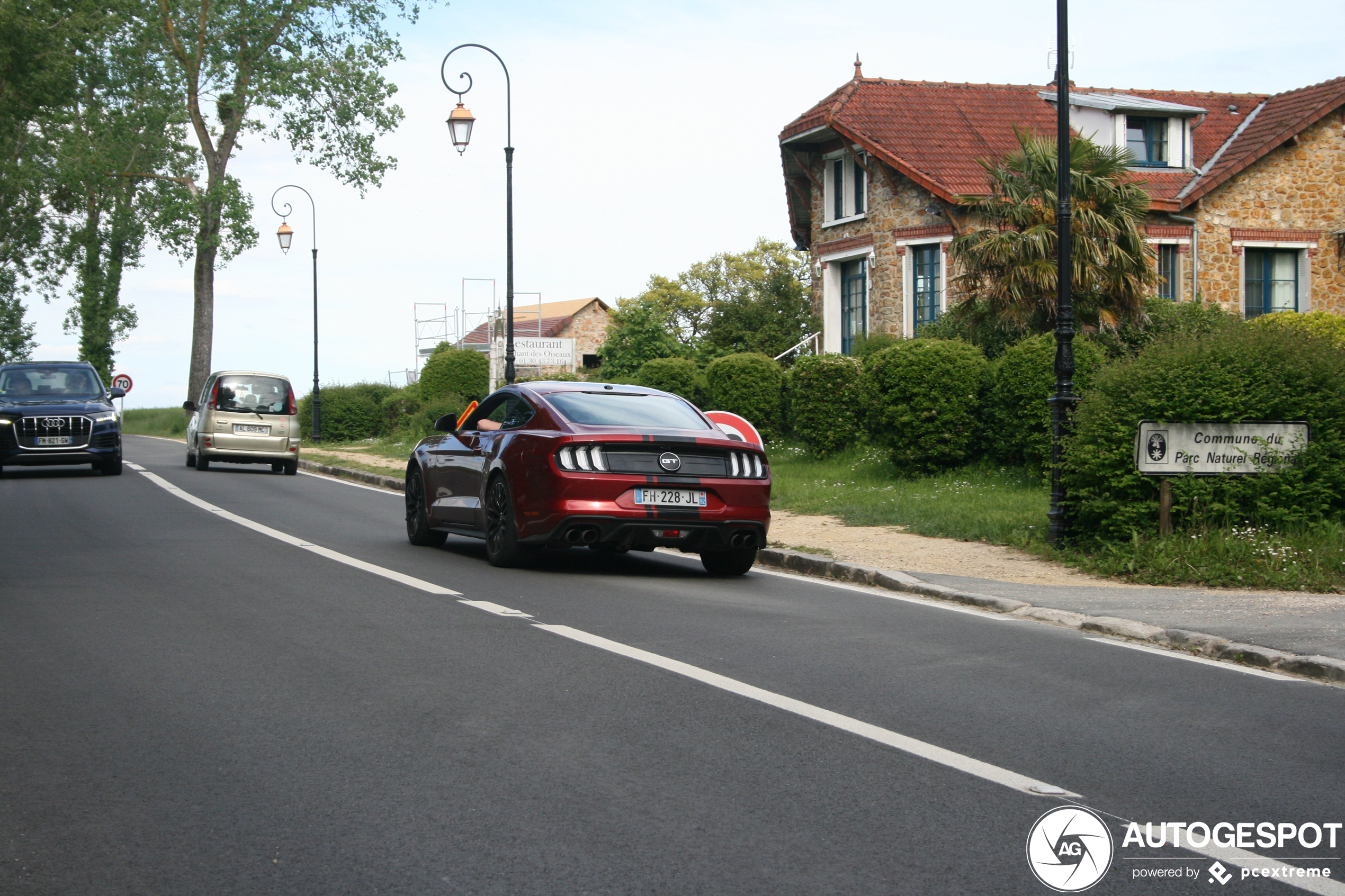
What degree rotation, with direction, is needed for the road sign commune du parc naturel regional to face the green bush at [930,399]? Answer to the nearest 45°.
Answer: approximately 135° to its right

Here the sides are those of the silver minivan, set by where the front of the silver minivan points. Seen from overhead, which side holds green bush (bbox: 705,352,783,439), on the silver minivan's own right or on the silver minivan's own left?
on the silver minivan's own right

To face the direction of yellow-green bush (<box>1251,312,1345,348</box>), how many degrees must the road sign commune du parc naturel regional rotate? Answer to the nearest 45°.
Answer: approximately 180°

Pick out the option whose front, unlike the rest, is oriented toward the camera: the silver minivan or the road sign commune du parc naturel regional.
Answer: the road sign commune du parc naturel regional

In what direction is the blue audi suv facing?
toward the camera

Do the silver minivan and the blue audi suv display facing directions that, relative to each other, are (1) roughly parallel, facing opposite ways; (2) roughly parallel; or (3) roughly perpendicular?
roughly parallel, facing opposite ways

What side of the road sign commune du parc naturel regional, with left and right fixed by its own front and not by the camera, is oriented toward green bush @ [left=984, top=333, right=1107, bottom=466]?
back

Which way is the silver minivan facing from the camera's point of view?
away from the camera

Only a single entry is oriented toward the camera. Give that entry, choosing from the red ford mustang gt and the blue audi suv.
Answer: the blue audi suv

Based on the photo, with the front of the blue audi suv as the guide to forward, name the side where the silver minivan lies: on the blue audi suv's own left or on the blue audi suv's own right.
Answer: on the blue audi suv's own left

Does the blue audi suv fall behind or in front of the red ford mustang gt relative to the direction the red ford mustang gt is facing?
in front

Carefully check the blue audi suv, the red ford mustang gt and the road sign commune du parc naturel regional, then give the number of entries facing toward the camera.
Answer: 2

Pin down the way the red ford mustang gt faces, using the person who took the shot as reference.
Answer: facing away from the viewer and to the left of the viewer

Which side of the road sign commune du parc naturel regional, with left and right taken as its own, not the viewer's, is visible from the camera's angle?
front

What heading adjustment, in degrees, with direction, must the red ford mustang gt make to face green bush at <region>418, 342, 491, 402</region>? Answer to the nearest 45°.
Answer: approximately 45° to its right

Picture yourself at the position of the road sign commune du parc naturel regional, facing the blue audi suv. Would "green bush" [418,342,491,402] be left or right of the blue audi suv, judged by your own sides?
right

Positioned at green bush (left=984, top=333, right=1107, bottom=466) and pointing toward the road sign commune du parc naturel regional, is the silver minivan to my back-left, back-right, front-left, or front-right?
back-right
